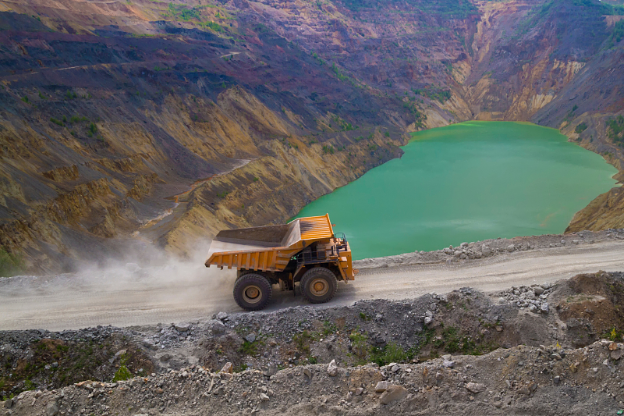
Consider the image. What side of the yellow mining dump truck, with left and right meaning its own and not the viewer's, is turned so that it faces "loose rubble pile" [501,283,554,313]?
front

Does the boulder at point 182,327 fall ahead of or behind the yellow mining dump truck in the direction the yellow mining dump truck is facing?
behind

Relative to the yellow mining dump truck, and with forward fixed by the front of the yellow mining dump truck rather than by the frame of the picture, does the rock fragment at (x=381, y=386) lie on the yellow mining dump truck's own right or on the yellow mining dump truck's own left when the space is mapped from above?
on the yellow mining dump truck's own right

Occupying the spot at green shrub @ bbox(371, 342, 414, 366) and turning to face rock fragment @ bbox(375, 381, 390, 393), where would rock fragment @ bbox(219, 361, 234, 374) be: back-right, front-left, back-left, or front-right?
front-right

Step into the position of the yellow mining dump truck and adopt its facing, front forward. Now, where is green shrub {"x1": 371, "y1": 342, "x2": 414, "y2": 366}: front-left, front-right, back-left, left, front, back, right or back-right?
front-right

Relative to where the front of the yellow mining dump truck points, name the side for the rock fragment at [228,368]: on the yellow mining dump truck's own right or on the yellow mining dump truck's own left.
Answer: on the yellow mining dump truck's own right

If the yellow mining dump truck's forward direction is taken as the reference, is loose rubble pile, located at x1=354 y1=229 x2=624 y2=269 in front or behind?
in front

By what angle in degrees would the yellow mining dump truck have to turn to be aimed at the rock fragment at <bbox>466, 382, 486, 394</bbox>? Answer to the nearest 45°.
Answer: approximately 45° to its right

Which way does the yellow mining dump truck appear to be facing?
to the viewer's right

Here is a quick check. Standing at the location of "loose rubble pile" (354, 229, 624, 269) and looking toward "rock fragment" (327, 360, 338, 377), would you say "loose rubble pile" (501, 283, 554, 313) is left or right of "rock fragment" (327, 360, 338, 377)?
left

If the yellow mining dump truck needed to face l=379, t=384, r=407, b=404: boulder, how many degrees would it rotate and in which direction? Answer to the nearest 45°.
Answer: approximately 90° to its right

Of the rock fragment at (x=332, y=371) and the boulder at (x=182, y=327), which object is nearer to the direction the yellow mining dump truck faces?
the rock fragment
